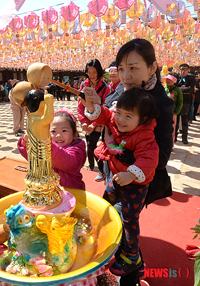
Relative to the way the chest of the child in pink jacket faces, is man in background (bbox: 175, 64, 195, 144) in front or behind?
behind

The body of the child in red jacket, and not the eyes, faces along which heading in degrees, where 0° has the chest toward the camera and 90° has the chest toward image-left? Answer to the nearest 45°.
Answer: approximately 45°
